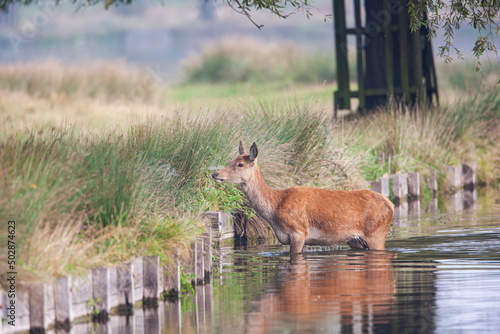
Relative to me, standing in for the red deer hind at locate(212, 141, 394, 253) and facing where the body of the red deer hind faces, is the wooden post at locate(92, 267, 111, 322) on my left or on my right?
on my left

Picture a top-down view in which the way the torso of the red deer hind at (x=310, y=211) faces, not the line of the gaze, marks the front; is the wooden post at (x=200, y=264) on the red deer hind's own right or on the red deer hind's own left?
on the red deer hind's own left

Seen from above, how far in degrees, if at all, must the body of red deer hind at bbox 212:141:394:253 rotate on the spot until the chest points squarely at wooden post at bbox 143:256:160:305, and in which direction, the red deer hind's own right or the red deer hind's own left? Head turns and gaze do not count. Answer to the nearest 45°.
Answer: approximately 45° to the red deer hind's own left

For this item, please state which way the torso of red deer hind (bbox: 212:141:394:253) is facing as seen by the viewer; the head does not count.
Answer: to the viewer's left

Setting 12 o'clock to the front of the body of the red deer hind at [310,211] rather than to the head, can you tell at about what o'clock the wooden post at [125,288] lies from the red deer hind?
The wooden post is roughly at 10 o'clock from the red deer hind.

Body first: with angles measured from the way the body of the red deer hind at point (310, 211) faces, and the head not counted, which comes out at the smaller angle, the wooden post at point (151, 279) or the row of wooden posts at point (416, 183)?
the wooden post

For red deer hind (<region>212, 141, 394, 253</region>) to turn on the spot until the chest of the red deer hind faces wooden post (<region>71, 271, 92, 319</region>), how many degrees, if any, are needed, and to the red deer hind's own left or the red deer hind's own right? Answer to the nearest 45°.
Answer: approximately 45° to the red deer hind's own left

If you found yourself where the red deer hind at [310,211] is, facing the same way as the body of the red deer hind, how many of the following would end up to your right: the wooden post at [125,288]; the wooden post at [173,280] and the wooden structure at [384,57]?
1

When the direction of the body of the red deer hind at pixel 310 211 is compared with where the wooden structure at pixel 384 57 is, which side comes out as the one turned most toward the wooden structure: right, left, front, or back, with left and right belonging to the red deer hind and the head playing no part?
right

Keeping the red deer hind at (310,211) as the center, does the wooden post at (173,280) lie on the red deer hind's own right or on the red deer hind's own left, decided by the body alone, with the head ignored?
on the red deer hind's own left

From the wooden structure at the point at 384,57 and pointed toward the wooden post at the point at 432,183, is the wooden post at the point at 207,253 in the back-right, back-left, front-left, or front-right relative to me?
front-right

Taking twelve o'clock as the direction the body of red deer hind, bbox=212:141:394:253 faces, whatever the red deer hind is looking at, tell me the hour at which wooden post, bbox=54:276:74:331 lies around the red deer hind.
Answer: The wooden post is roughly at 10 o'clock from the red deer hind.

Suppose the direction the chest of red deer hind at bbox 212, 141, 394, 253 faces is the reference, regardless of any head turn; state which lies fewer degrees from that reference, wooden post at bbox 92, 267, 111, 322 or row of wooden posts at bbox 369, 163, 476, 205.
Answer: the wooden post
